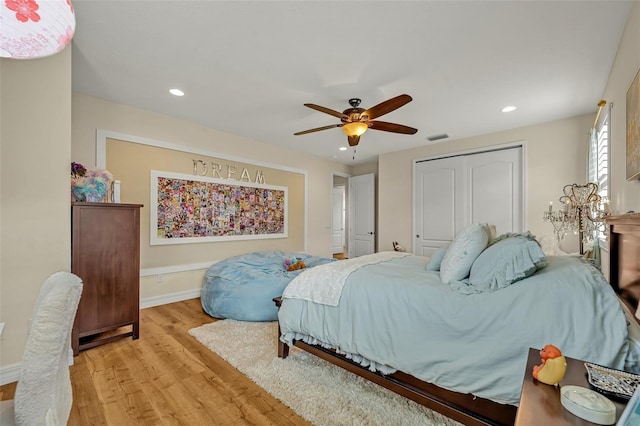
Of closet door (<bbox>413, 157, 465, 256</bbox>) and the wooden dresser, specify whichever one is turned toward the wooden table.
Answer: the closet door

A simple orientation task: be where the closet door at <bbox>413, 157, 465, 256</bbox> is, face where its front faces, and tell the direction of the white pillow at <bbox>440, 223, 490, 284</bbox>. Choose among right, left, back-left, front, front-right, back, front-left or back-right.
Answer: front

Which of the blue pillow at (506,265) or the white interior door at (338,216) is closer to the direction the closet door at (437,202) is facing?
the blue pillow

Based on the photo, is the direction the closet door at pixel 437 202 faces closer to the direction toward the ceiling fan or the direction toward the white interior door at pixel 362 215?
the ceiling fan

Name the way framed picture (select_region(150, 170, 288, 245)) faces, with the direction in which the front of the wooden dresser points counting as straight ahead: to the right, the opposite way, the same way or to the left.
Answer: to the right

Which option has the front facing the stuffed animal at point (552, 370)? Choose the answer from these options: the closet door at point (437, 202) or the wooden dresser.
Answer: the closet door

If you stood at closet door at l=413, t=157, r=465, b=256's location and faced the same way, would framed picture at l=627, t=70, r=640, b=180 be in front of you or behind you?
in front

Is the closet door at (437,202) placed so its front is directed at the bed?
yes

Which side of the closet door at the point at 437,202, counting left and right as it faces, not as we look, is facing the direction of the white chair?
front

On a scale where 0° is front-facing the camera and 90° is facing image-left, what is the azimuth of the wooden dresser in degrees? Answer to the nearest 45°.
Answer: approximately 225°

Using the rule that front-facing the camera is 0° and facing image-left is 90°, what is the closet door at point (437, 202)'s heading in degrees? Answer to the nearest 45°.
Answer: approximately 0°

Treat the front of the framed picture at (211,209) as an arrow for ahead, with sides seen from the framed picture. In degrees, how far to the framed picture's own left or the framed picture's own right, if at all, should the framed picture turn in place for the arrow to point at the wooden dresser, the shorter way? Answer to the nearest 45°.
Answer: approximately 90° to the framed picture's own right

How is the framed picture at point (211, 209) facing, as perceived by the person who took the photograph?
facing the viewer and to the right of the viewer

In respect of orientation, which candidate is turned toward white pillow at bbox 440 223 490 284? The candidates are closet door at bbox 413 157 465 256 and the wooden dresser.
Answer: the closet door

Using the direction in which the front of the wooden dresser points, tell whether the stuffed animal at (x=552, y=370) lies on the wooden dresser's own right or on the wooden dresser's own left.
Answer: on the wooden dresser's own right

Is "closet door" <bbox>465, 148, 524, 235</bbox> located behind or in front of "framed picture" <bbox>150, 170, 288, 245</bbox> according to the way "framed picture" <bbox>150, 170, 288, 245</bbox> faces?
in front
